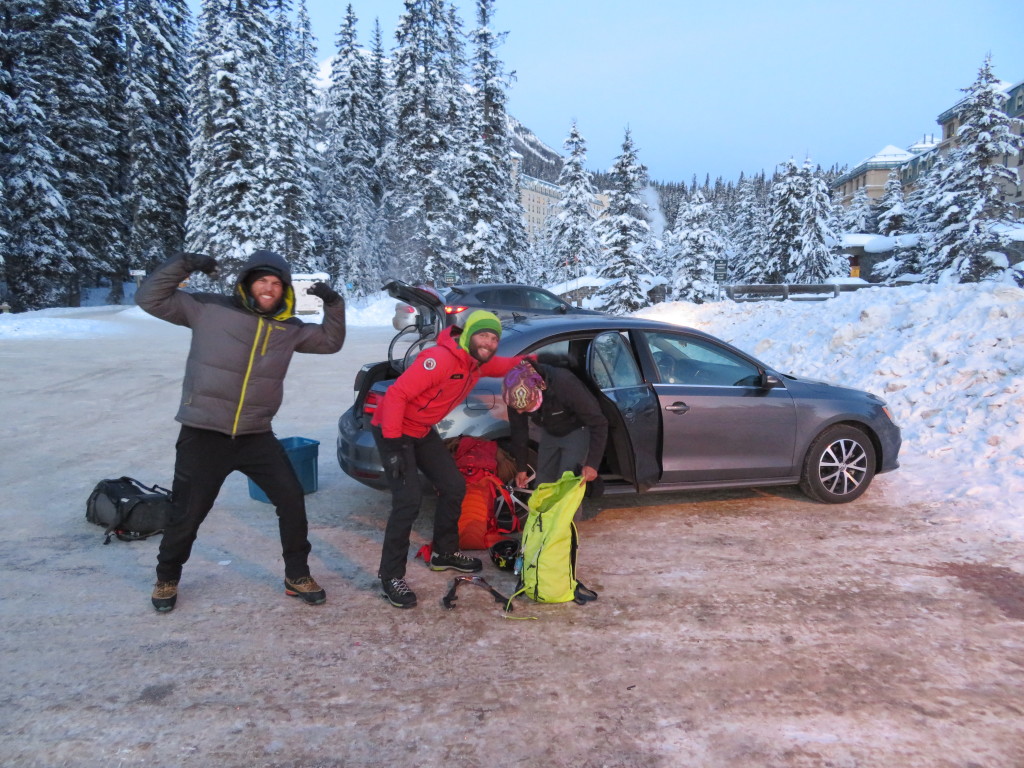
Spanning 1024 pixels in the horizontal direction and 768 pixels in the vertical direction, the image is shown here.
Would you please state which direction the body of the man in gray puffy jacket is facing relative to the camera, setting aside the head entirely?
toward the camera

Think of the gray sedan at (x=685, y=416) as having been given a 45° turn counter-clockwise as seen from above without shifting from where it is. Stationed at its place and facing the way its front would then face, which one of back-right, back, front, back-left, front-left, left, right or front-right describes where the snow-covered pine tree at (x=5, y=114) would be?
left

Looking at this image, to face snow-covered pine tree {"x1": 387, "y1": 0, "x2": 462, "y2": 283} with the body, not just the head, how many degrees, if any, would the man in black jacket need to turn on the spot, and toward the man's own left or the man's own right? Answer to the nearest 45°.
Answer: approximately 135° to the man's own right

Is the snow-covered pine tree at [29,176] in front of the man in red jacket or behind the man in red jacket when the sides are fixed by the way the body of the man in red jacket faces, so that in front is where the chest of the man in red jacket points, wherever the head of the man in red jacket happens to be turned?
behind

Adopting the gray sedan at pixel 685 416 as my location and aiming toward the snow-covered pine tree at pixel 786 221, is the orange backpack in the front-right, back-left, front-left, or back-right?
back-left

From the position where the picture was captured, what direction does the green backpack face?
facing the viewer and to the left of the viewer

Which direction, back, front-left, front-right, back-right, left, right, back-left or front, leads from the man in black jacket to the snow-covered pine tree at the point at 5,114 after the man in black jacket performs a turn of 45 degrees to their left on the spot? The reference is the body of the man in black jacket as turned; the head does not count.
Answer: back-right

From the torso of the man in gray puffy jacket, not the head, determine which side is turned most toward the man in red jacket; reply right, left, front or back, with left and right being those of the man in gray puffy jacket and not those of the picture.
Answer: left

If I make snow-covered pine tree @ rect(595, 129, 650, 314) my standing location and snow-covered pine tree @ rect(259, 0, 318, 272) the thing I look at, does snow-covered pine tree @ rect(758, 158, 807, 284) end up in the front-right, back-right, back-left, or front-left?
back-right

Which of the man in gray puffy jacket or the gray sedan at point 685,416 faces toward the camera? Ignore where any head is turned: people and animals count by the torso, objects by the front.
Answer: the man in gray puffy jacket

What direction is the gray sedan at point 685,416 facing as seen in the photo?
to the viewer's right

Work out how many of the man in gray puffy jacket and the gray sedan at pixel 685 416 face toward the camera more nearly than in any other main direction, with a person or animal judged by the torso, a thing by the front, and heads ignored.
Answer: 1

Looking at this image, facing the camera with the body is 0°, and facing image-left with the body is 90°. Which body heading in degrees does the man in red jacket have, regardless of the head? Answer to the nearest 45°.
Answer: approximately 315°
